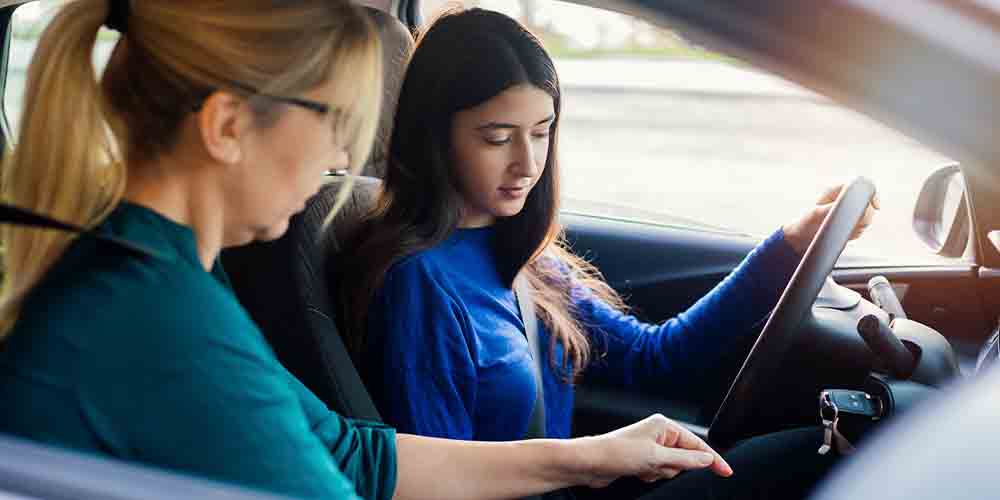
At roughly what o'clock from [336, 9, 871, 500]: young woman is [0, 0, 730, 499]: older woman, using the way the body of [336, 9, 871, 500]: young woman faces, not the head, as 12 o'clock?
[0, 0, 730, 499]: older woman is roughly at 2 o'clock from [336, 9, 871, 500]: young woman.

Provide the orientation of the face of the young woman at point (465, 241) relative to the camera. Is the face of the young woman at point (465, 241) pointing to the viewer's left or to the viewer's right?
to the viewer's right

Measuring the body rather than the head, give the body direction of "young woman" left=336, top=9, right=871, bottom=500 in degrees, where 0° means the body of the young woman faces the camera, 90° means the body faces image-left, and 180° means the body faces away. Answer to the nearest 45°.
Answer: approximately 315°
